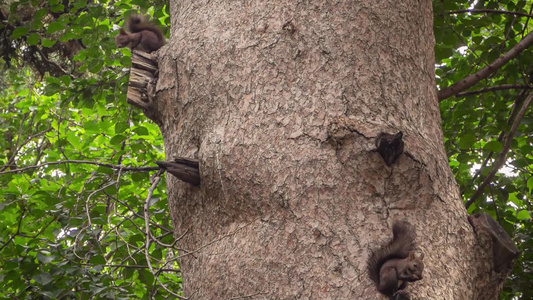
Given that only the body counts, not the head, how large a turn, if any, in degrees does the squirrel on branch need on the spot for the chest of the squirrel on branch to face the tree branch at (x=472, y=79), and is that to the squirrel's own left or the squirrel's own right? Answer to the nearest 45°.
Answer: approximately 135° to the squirrel's own left

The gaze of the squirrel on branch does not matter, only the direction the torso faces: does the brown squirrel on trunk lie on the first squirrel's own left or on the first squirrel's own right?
on the first squirrel's own left
